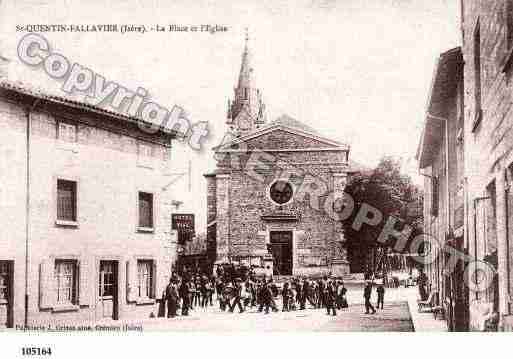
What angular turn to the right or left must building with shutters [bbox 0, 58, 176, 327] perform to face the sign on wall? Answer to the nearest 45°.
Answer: approximately 90° to its left

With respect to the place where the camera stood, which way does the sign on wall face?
facing the viewer

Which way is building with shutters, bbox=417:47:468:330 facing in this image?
to the viewer's left

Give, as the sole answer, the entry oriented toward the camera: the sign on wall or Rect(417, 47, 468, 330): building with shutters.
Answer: the sign on wall

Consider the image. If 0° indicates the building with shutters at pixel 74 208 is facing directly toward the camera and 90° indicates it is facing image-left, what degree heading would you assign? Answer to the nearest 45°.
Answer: approximately 315°
